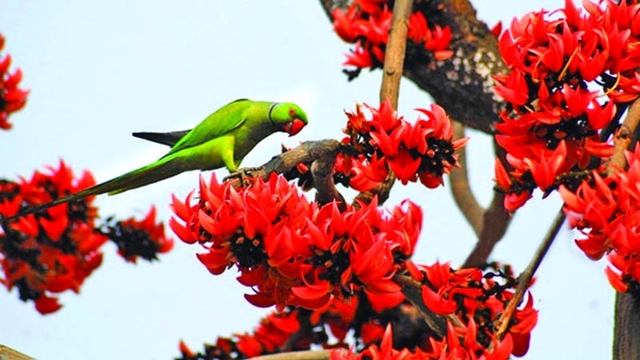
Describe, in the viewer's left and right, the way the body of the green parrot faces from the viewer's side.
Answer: facing to the right of the viewer

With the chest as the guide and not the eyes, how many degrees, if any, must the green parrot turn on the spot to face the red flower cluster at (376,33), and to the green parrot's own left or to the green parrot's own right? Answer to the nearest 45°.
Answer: approximately 45° to the green parrot's own left

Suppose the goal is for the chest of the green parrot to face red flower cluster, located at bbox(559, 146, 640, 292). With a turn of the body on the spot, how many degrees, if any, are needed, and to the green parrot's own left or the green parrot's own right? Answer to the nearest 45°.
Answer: approximately 45° to the green parrot's own right

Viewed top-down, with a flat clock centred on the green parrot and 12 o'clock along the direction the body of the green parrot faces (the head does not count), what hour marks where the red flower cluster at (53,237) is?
The red flower cluster is roughly at 8 o'clock from the green parrot.

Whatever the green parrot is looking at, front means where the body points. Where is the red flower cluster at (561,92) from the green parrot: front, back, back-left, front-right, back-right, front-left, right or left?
front-right
